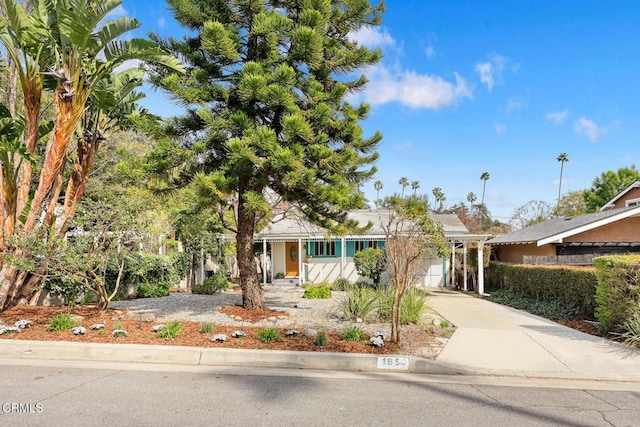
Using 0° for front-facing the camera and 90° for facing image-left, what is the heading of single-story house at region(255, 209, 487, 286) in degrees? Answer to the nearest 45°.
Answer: approximately 0°

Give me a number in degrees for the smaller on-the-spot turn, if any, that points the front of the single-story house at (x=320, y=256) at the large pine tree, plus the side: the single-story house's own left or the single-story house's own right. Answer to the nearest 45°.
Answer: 0° — it already faces it

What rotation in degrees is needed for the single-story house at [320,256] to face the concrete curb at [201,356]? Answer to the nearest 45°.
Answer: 0° — it already faces it

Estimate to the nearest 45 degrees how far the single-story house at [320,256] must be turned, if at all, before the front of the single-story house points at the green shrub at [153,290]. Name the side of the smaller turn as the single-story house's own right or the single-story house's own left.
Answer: approximately 45° to the single-story house's own right

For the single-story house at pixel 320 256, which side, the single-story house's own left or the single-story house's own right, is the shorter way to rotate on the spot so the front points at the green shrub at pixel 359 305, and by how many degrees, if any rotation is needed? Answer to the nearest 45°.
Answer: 0° — it already faces it

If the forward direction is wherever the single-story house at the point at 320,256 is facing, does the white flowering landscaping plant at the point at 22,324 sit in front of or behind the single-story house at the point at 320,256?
in front

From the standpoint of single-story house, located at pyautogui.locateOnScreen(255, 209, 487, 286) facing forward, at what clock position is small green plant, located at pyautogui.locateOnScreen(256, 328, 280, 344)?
The small green plant is roughly at 12 o'clock from the single-story house.

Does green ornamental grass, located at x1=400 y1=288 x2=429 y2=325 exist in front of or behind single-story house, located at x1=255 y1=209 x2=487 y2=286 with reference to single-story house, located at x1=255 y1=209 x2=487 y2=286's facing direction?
in front

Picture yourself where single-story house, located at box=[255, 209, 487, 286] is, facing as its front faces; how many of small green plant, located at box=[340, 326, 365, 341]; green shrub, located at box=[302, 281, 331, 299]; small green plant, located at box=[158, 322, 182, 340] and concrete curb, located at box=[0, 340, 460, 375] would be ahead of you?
4
